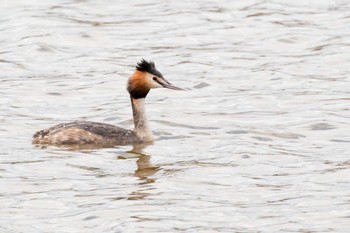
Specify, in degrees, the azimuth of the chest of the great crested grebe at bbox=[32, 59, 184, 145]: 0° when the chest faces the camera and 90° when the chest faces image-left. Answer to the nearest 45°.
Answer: approximately 270°
